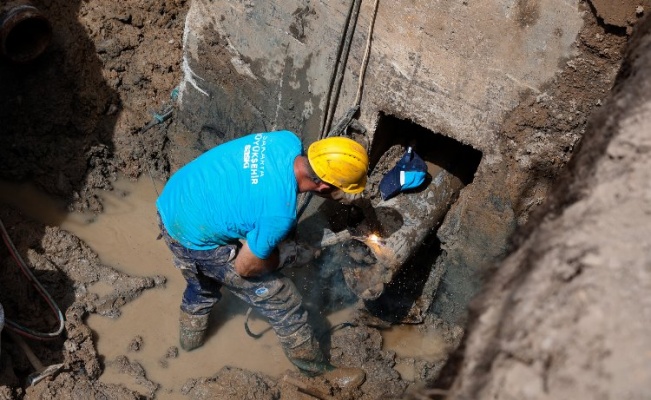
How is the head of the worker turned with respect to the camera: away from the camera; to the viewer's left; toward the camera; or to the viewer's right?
to the viewer's right

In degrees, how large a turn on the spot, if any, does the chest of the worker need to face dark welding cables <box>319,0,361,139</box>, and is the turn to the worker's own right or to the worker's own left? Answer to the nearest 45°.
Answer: approximately 90° to the worker's own left

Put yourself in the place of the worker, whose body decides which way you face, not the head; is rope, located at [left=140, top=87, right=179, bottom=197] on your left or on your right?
on your left

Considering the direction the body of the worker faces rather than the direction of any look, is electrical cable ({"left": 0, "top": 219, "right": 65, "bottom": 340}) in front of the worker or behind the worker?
behind

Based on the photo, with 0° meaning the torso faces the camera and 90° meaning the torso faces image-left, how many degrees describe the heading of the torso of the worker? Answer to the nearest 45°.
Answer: approximately 270°

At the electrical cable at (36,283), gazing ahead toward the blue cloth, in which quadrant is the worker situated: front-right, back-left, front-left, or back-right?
front-right
